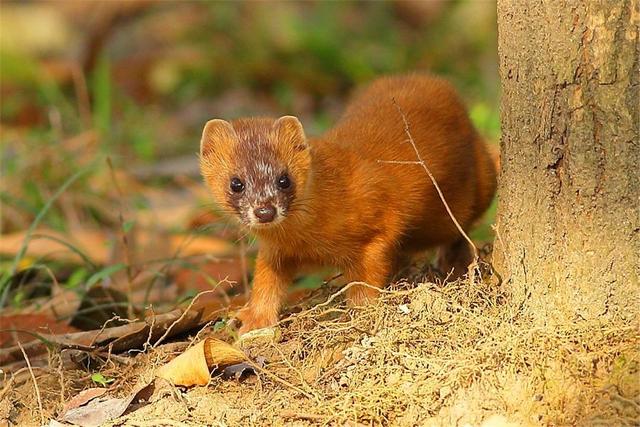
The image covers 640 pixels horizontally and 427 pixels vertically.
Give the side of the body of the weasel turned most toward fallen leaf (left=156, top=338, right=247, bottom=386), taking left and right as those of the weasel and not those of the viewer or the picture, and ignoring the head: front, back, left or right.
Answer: front

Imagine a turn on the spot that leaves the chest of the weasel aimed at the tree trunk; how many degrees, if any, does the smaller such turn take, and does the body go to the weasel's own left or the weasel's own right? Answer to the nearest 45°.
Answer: approximately 90° to the weasel's own left

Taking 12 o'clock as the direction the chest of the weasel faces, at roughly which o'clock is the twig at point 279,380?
The twig is roughly at 11 o'clock from the weasel.

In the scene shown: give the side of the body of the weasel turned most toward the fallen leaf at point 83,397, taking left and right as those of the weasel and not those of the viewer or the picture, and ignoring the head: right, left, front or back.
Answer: front

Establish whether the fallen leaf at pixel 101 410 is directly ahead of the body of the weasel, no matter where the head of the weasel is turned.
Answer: yes

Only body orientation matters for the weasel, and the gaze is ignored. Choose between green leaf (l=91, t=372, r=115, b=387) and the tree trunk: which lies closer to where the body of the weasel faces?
the green leaf

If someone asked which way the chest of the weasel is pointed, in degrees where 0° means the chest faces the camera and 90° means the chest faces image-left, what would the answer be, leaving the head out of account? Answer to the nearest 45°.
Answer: approximately 45°

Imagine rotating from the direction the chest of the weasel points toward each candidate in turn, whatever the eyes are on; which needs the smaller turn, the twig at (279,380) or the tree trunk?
the twig

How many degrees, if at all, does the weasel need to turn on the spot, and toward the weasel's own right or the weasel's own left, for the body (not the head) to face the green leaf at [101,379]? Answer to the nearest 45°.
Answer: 0° — it already faces it

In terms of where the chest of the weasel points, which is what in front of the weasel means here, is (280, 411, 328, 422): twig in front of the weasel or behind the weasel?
in front
